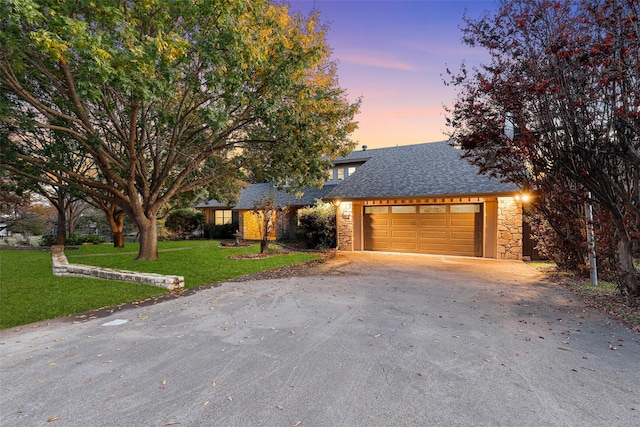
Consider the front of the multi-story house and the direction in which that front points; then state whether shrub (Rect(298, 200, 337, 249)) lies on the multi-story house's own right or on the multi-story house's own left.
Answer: on the multi-story house's own right

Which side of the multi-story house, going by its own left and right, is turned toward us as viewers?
front

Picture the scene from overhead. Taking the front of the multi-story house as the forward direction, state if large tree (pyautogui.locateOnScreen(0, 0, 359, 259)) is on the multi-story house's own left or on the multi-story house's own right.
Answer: on the multi-story house's own right
